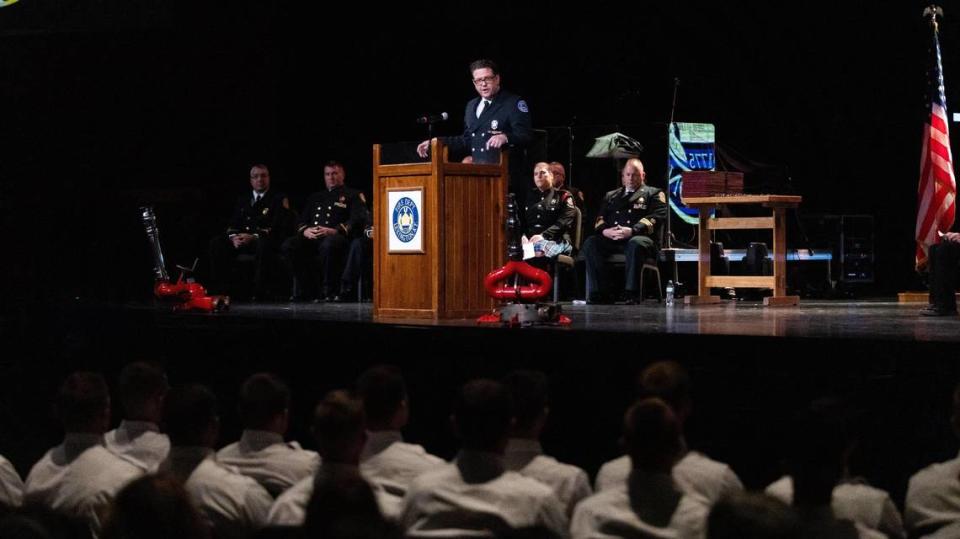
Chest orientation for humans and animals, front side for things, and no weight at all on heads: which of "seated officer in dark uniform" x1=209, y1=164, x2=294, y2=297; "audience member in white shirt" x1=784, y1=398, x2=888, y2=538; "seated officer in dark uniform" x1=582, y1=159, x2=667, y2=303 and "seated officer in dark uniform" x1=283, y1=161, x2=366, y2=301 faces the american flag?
the audience member in white shirt

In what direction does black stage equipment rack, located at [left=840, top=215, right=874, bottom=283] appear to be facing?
toward the camera

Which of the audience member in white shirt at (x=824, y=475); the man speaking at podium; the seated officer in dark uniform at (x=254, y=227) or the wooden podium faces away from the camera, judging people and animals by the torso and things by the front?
the audience member in white shirt

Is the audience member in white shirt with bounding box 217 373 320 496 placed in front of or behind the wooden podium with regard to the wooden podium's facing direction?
in front

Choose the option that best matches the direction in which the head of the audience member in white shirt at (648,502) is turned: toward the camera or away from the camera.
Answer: away from the camera

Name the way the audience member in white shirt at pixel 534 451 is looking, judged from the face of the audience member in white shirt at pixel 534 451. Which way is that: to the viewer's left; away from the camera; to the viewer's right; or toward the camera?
away from the camera

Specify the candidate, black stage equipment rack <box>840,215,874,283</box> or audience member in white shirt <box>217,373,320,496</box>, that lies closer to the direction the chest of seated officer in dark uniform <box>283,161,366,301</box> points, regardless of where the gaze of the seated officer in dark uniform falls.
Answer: the audience member in white shirt

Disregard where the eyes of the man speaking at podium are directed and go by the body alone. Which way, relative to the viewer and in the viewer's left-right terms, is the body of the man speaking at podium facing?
facing the viewer and to the left of the viewer

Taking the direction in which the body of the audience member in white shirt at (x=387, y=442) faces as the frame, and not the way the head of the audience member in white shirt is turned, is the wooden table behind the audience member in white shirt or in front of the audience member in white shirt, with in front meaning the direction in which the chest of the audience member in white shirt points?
in front

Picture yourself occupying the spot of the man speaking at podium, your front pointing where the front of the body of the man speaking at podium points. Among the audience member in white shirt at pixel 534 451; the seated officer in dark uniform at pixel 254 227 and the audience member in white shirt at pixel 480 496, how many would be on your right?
1

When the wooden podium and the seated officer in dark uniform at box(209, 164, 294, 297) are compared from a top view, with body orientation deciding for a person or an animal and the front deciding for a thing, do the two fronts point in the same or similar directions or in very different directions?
same or similar directions

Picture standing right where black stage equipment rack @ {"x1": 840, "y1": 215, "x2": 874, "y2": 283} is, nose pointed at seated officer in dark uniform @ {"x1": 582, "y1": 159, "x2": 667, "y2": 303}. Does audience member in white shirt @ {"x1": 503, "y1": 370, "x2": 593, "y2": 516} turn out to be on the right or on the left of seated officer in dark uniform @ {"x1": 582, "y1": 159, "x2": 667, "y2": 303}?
left

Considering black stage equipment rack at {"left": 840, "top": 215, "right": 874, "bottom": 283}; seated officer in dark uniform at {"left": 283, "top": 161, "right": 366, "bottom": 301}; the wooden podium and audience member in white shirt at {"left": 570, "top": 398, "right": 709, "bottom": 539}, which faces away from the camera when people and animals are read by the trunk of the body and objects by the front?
the audience member in white shirt

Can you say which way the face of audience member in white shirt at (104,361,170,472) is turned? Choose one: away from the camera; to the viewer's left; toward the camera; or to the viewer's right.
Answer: away from the camera

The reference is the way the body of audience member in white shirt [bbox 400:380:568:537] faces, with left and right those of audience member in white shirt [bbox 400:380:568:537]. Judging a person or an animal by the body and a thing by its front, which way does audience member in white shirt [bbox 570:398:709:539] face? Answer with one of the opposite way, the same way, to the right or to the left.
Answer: the same way

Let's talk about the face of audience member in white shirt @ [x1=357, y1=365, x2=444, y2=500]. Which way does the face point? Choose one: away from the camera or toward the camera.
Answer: away from the camera

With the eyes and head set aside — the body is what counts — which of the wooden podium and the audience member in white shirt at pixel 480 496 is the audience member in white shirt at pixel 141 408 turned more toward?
the wooden podium

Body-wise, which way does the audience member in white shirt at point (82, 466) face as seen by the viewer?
away from the camera

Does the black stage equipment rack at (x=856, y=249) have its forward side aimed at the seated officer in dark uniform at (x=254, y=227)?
no

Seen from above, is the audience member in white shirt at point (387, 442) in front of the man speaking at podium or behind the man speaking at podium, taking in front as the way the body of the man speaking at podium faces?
in front

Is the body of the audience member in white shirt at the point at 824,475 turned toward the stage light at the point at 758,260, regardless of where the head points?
yes

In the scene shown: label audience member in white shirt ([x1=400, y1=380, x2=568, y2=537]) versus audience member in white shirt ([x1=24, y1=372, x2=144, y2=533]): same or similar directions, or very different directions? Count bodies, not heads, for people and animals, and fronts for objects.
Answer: same or similar directions
